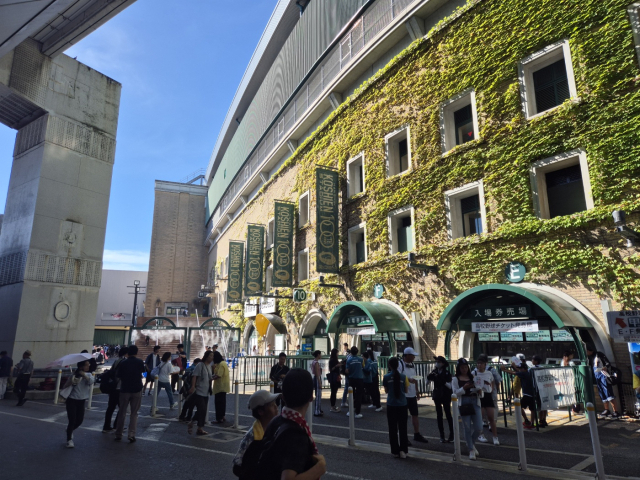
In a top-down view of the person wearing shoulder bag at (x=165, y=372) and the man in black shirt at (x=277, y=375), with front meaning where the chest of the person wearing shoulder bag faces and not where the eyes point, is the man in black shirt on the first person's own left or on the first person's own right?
on the first person's own right

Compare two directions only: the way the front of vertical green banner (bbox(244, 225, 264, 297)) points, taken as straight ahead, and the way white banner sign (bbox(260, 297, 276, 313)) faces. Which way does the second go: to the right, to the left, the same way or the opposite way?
the same way

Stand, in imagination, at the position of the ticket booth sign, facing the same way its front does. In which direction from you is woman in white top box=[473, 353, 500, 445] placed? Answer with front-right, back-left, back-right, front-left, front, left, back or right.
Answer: front

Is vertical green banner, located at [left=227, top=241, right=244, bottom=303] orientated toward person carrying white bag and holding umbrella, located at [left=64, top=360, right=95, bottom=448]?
yes

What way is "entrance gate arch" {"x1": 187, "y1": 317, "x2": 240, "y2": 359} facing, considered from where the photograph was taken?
facing the viewer

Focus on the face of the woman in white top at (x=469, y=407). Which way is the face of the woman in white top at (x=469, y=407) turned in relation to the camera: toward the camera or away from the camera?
toward the camera

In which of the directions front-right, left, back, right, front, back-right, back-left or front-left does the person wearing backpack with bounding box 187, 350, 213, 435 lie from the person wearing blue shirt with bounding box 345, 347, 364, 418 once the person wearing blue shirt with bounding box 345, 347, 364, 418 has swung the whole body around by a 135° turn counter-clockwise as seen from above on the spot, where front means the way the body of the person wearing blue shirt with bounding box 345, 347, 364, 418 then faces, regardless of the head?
front

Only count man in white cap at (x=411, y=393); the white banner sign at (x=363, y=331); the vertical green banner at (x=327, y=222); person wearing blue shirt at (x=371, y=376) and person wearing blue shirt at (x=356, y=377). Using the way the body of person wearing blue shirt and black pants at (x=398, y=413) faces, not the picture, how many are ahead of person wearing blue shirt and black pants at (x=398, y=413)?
5

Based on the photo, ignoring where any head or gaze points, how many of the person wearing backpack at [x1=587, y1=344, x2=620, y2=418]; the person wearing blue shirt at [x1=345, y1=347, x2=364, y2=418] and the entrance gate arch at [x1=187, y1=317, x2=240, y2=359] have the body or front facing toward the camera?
1

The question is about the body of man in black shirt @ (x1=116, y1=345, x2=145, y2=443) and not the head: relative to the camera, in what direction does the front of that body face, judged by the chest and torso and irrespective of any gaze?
away from the camera

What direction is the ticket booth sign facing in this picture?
toward the camera

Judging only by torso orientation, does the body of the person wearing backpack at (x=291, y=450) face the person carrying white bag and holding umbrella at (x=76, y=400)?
no

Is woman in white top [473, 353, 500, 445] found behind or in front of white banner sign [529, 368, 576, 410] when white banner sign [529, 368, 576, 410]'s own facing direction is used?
in front

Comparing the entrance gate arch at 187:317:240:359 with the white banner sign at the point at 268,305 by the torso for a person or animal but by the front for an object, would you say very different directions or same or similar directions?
same or similar directions
